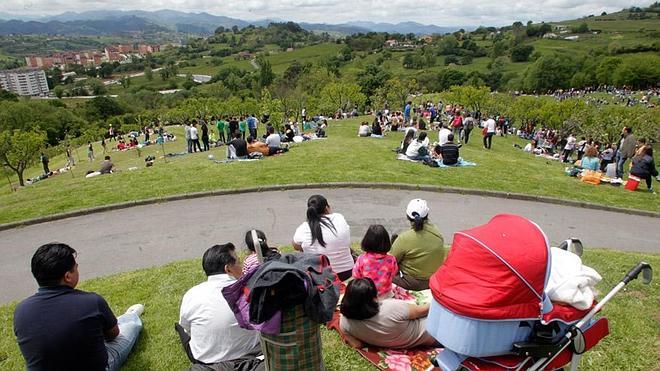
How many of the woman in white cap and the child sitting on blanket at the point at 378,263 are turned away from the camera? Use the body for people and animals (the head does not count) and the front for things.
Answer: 2

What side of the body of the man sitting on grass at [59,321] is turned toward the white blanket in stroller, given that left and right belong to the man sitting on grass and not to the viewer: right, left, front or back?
right

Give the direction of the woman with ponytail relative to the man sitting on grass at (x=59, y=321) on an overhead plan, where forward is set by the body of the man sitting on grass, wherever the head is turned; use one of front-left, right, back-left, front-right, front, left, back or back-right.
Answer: front-right

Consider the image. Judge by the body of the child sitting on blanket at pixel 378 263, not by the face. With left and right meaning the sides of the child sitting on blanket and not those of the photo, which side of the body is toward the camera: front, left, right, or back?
back

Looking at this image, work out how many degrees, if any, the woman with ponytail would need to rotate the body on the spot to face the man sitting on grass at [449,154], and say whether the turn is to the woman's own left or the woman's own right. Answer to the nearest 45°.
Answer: approximately 45° to the woman's own right

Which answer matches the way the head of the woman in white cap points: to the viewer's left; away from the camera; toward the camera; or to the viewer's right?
away from the camera

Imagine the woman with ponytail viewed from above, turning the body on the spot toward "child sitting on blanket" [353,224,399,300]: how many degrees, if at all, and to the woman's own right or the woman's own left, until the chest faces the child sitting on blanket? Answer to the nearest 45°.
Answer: approximately 135° to the woman's own right

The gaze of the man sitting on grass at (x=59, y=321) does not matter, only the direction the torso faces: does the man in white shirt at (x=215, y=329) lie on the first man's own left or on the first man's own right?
on the first man's own right

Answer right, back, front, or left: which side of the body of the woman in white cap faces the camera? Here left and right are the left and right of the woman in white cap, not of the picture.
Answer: back

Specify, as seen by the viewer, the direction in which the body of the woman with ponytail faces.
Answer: away from the camera

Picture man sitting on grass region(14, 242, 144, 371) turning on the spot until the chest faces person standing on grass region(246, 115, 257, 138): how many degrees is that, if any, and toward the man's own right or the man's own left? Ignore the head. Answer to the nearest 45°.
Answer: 0° — they already face them

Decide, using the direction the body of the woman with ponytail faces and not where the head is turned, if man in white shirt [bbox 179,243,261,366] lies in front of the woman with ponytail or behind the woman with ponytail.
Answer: behind

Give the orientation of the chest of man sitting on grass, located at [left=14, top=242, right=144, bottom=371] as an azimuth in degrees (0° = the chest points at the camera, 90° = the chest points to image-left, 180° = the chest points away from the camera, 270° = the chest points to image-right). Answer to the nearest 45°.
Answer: approximately 225°

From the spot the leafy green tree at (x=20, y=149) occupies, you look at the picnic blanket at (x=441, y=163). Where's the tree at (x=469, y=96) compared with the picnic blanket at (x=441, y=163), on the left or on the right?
left

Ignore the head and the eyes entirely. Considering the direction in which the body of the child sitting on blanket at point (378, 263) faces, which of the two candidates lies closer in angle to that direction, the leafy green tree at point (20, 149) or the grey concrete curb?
the grey concrete curb

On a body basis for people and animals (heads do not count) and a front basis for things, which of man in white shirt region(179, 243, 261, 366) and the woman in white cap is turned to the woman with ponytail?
the man in white shirt

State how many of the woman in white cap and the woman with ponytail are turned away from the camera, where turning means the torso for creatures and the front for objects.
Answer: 2

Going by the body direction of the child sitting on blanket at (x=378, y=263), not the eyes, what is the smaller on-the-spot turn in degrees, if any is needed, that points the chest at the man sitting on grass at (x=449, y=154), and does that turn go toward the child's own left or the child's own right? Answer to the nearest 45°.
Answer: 0° — they already face them

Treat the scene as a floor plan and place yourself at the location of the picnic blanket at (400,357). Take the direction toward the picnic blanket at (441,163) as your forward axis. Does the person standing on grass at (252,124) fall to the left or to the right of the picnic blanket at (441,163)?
left

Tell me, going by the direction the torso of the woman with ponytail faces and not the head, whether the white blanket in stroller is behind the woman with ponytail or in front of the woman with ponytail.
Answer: behind
